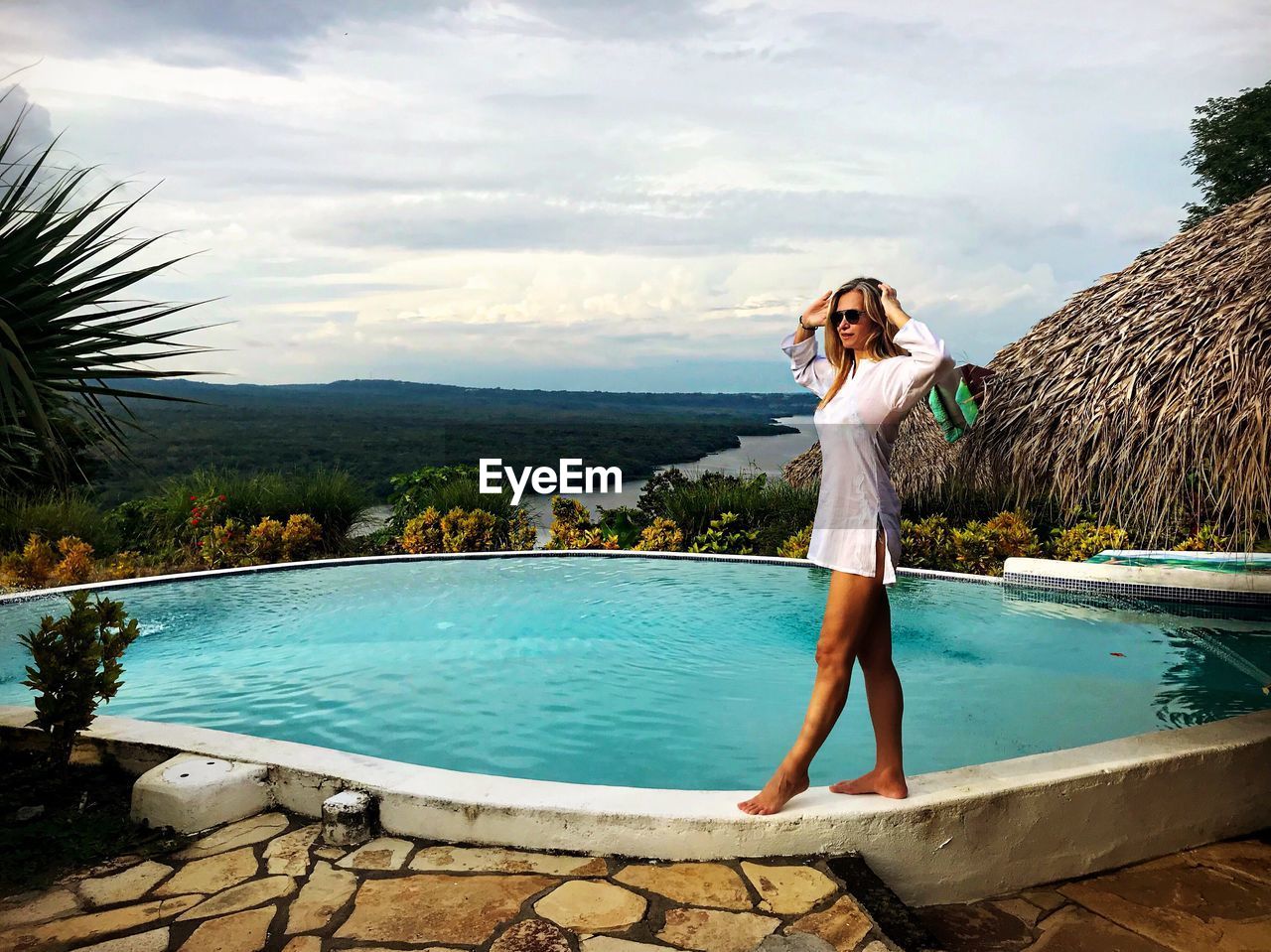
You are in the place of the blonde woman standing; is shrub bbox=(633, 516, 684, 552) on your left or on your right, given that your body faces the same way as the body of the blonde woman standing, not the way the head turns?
on your right

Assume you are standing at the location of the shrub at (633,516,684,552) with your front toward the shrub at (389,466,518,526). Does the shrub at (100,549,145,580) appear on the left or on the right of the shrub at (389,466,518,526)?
left

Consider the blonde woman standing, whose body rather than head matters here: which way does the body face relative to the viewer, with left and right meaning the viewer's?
facing the viewer and to the left of the viewer

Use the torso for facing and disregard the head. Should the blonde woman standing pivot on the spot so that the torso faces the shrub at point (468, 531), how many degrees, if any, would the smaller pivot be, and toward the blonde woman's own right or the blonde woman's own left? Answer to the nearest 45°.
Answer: approximately 90° to the blonde woman's own right

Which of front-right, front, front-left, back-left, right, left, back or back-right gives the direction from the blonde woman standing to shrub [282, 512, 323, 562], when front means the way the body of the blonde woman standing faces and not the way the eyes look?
right

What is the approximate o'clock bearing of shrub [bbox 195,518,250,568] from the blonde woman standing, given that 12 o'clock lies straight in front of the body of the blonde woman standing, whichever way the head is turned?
The shrub is roughly at 3 o'clock from the blonde woman standing.

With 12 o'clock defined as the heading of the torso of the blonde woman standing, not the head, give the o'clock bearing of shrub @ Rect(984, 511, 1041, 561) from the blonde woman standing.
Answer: The shrub is roughly at 5 o'clock from the blonde woman standing.

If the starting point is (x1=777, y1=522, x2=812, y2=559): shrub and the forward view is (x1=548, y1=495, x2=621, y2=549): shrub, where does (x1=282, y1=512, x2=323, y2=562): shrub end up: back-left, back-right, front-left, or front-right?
front-left

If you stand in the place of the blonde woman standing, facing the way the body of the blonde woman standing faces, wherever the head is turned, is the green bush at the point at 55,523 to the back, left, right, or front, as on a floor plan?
right

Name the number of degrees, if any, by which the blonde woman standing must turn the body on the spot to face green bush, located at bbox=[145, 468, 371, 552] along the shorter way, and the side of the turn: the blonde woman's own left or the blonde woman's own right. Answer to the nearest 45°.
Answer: approximately 90° to the blonde woman's own right

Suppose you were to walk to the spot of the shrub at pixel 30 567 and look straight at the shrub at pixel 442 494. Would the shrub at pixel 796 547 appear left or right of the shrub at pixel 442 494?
right

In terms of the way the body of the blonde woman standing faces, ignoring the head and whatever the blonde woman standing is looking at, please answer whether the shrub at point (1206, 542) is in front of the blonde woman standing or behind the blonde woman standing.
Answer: behind
